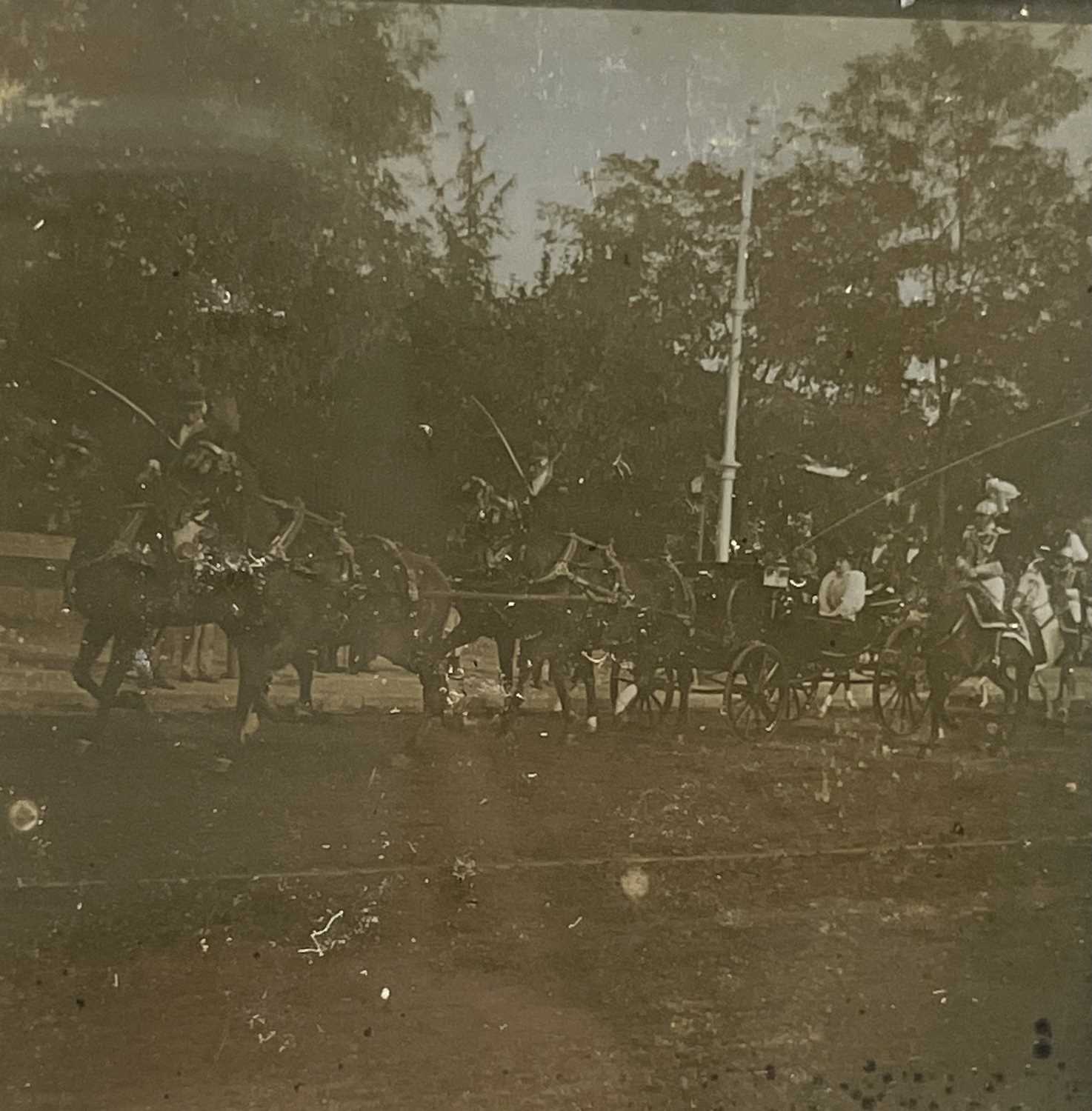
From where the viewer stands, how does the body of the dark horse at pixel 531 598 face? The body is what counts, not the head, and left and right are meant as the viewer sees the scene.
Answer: facing to the left of the viewer

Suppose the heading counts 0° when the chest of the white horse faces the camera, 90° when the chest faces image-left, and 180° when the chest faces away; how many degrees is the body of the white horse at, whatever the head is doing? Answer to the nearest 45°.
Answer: approximately 45°

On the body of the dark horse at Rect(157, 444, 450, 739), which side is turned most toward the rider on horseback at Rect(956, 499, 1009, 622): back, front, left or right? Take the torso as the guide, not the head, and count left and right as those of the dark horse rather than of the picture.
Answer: back

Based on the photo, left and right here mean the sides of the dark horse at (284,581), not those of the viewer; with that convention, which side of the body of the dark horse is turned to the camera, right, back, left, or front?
left

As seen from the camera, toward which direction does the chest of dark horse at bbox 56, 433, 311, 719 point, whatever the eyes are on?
to the viewer's left
